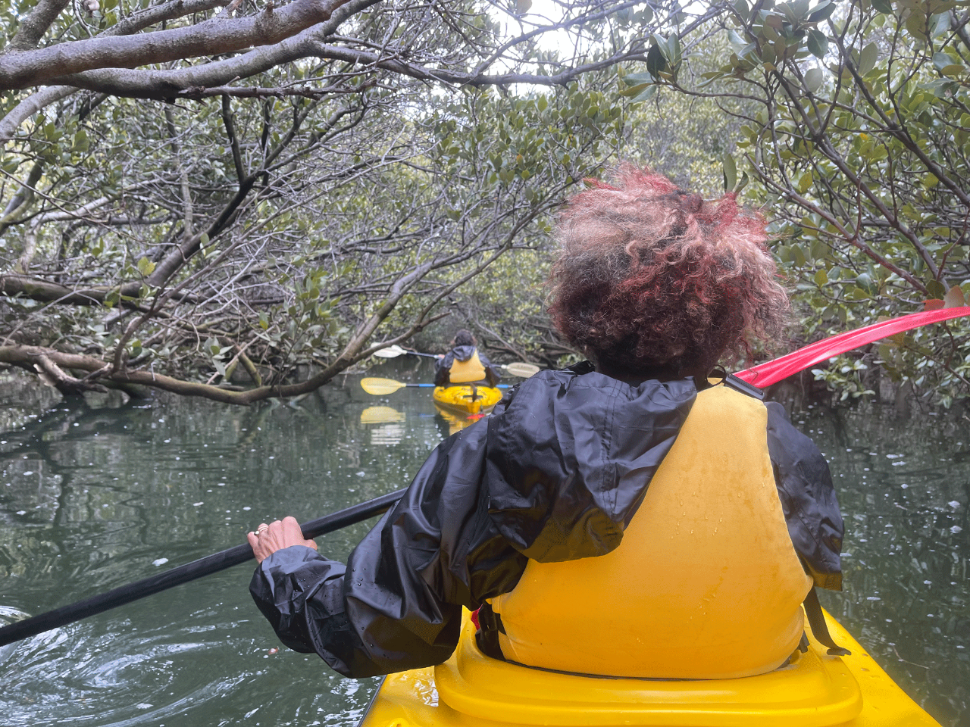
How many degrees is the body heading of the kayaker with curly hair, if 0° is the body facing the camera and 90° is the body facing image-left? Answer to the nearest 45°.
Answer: approximately 180°

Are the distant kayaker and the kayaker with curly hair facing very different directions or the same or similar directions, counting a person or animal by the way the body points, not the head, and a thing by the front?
same or similar directions

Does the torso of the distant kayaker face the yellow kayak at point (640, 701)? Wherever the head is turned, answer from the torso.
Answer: no

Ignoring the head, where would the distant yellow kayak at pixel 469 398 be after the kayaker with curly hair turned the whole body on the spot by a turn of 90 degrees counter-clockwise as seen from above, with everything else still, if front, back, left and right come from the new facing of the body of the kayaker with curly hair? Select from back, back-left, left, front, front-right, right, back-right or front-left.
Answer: right

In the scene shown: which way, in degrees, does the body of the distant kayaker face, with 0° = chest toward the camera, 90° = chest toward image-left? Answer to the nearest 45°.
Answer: approximately 180°

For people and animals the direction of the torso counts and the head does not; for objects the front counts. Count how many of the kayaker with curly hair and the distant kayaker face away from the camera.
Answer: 2

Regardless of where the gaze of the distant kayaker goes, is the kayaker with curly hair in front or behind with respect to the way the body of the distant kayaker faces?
behind

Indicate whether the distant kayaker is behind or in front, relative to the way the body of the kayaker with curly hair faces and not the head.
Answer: in front
